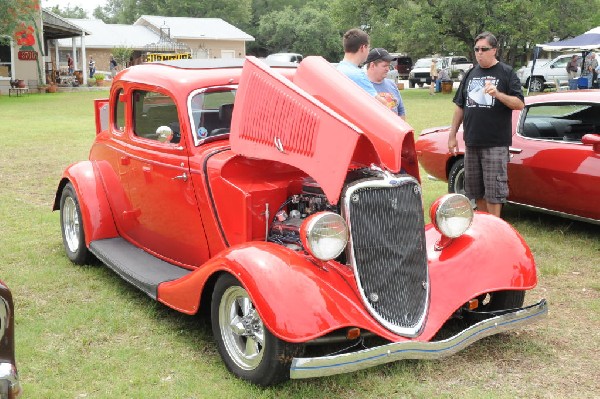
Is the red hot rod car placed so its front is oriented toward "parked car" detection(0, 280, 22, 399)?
no

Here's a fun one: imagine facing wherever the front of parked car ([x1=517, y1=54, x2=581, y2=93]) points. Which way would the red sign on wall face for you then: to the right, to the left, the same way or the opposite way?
to the left

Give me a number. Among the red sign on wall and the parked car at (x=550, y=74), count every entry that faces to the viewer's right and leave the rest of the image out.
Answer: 0

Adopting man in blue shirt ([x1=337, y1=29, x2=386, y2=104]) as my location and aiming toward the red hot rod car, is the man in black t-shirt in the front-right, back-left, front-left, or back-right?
back-left

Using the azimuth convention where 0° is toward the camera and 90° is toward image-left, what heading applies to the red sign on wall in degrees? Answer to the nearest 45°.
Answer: approximately 0°

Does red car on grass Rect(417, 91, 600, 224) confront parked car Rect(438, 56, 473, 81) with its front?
no

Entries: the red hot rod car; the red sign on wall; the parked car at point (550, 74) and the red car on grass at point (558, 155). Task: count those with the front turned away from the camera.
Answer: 0

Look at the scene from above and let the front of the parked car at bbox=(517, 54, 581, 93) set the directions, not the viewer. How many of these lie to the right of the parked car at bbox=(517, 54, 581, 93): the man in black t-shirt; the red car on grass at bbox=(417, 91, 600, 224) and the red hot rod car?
0

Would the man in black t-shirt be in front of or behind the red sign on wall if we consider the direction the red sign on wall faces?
in front

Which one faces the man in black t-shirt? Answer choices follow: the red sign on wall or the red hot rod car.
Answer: the red sign on wall

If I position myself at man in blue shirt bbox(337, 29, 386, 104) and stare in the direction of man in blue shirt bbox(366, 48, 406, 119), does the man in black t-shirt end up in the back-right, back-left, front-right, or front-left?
front-right

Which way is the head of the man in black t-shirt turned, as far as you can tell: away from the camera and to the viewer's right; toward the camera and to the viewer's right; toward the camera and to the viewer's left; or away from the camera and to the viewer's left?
toward the camera and to the viewer's left

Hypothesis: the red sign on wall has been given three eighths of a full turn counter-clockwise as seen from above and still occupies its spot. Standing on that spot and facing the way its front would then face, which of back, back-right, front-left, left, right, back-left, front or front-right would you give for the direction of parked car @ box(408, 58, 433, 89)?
front-right

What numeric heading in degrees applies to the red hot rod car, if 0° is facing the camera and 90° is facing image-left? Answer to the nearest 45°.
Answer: approximately 315°

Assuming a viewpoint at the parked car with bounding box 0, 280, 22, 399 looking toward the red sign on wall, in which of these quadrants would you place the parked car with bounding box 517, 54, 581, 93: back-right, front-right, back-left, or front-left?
front-right

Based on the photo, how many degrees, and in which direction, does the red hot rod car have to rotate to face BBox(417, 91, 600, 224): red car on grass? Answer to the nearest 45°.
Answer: approximately 90° to its left

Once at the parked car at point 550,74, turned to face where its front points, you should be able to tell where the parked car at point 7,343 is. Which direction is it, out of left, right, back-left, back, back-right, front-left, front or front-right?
front-left

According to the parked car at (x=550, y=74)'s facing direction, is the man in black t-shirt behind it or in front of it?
in front

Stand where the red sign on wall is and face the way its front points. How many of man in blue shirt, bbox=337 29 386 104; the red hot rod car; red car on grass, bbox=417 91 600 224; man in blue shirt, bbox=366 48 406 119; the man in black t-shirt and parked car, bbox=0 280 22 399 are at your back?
0
